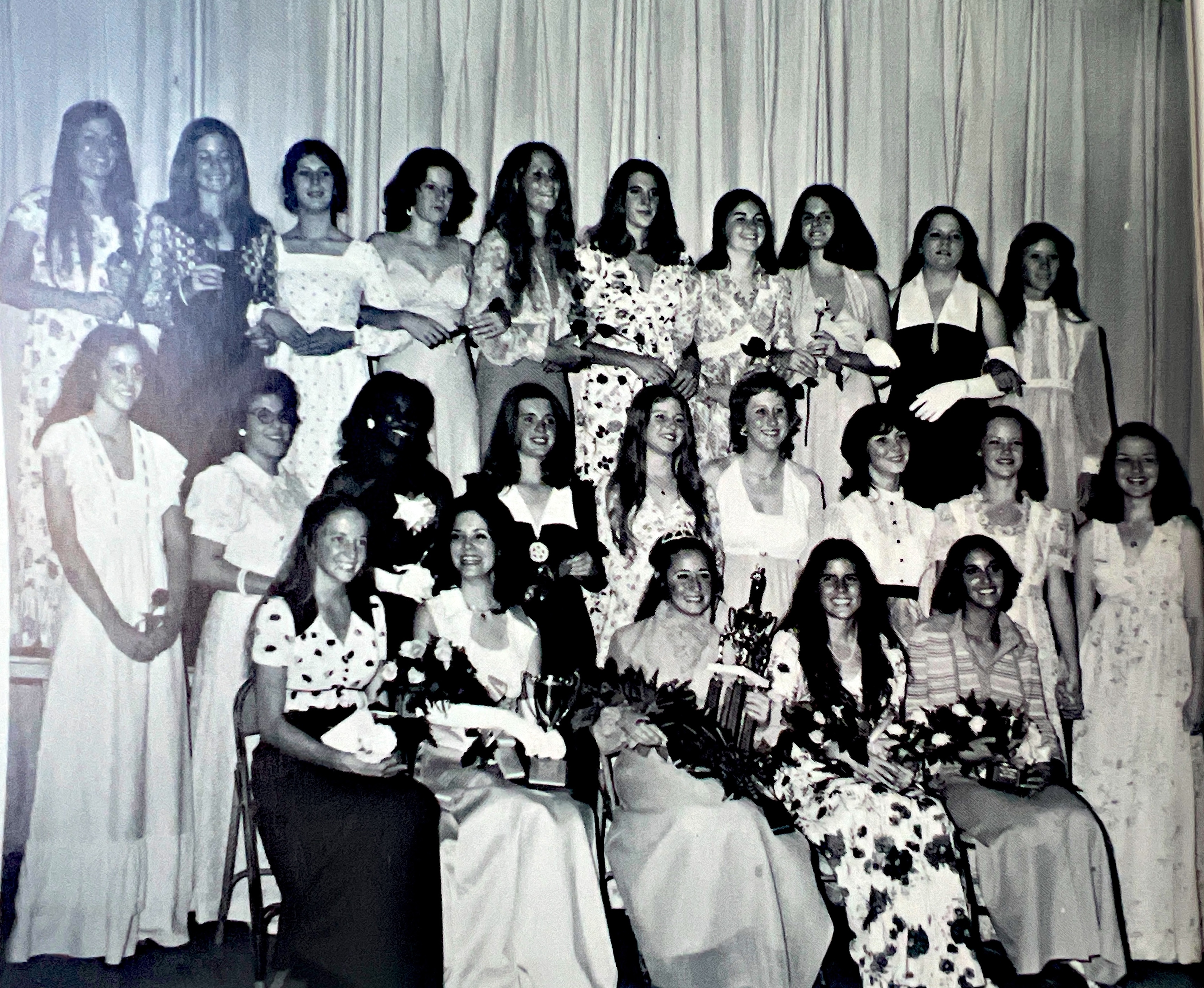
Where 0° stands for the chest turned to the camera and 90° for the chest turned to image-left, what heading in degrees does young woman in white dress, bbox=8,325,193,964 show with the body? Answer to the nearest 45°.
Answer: approximately 315°

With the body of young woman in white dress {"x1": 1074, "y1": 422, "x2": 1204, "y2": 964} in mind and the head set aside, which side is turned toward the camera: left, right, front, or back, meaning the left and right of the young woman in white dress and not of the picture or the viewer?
front

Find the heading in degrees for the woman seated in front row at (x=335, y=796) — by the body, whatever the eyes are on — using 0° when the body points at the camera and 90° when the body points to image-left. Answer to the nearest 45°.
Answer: approximately 315°

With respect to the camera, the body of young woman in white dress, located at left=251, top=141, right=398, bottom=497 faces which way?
toward the camera

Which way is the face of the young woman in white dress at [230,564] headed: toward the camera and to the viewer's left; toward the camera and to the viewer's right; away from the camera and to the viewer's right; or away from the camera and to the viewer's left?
toward the camera and to the viewer's right

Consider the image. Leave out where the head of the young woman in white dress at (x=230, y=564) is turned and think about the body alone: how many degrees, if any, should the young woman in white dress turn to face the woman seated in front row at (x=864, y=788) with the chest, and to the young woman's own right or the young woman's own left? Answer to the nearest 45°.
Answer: approximately 45° to the young woman's own left

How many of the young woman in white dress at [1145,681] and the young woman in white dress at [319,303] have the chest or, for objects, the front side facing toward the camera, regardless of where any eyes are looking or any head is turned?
2

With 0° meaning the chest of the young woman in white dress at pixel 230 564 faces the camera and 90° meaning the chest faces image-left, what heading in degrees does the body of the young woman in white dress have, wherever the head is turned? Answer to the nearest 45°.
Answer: approximately 315°

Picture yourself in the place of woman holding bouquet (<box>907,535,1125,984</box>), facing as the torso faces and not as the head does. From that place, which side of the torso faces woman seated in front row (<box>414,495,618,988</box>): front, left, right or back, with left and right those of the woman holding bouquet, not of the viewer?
right
